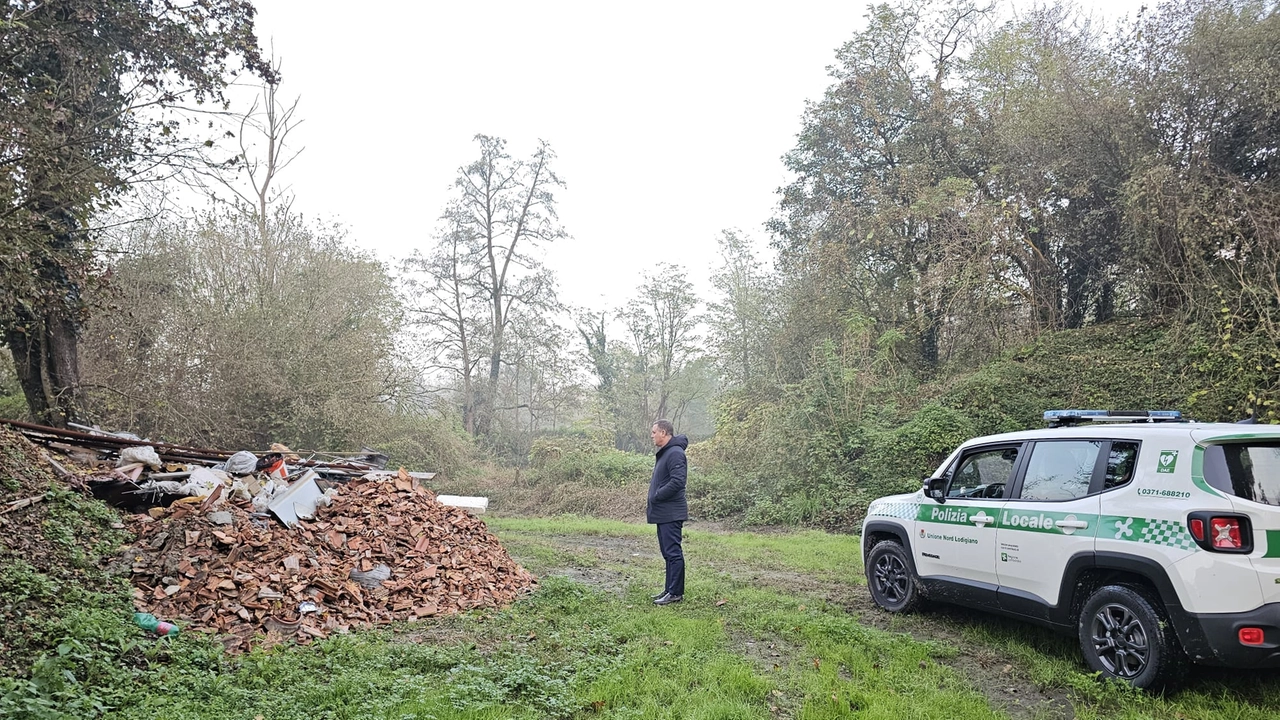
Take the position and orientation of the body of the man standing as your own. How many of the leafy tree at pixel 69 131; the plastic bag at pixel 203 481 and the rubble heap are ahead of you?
3

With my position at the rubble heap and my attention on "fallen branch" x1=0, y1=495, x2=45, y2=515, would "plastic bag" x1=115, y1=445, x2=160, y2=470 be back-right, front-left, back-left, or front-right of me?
front-right

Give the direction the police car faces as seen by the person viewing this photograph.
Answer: facing away from the viewer and to the left of the viewer

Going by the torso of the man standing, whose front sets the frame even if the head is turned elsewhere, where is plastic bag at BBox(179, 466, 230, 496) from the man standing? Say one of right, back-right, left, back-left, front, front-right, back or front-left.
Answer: front

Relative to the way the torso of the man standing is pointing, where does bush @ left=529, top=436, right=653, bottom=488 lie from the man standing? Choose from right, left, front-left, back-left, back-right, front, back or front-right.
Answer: right

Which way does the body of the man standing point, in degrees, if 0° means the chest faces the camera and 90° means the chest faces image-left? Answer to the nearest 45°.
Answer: approximately 90°

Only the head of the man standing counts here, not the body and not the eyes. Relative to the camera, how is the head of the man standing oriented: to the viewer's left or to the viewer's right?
to the viewer's left

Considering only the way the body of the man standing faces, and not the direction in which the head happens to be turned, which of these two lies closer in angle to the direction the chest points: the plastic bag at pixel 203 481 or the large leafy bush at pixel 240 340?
the plastic bag

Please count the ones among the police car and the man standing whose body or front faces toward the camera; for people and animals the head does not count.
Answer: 0

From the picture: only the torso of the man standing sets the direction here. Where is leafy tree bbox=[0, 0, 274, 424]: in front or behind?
in front

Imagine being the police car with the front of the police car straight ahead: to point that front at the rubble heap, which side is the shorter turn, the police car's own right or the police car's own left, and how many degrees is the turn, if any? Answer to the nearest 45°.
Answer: approximately 45° to the police car's own left

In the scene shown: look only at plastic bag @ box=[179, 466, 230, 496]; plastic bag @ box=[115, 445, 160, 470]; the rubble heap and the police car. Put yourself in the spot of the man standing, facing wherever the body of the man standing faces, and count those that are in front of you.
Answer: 3

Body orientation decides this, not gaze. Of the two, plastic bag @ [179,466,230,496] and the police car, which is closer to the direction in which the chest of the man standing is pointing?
the plastic bag

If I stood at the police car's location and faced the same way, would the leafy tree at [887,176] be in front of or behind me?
in front
